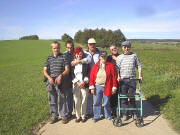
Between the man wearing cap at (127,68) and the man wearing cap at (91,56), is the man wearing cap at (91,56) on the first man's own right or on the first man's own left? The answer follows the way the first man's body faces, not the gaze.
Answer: on the first man's own right

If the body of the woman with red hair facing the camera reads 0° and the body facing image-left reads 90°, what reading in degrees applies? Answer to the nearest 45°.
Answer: approximately 0°

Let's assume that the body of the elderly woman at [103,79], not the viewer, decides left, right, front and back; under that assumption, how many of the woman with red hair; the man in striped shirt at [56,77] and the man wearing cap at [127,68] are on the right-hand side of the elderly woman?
2

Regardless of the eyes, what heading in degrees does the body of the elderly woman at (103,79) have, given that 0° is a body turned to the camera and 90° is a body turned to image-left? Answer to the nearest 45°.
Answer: approximately 0°
